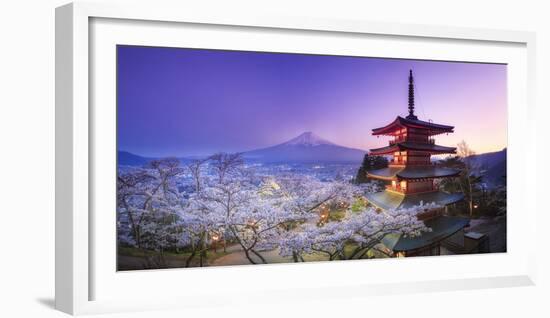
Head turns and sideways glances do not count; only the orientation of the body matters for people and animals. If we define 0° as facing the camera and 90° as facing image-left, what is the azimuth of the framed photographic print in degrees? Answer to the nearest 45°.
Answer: approximately 315°
